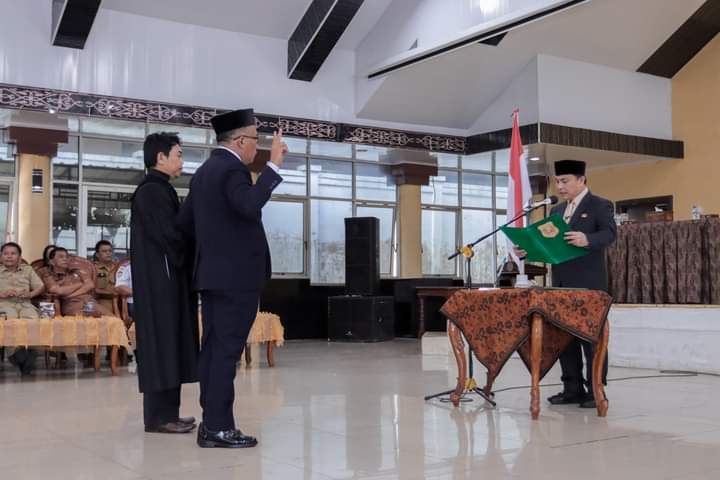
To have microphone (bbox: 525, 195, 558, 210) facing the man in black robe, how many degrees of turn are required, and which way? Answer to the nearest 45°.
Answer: approximately 135° to its right

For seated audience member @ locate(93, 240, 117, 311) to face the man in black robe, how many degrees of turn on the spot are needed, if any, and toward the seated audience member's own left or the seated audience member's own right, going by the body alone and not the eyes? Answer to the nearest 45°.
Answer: approximately 45° to the seated audience member's own right

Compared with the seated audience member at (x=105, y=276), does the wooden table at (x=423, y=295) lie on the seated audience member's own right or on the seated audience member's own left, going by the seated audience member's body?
on the seated audience member's own left

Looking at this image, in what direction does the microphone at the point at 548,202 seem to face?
to the viewer's right

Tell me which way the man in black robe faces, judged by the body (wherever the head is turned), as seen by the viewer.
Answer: to the viewer's right

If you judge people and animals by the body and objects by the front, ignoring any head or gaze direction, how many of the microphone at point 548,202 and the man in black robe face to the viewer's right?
2

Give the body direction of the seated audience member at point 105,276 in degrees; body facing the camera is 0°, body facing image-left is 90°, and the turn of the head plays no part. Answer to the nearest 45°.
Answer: approximately 315°

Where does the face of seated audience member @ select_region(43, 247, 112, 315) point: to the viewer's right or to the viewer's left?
to the viewer's right

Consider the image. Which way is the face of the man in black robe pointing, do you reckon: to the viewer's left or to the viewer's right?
to the viewer's right
